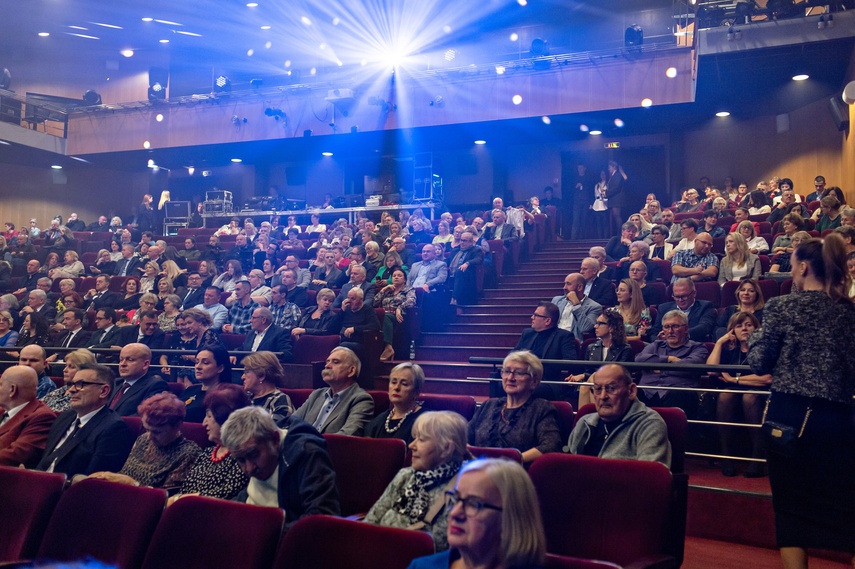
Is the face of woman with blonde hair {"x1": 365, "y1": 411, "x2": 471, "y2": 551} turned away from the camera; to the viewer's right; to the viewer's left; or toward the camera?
to the viewer's left

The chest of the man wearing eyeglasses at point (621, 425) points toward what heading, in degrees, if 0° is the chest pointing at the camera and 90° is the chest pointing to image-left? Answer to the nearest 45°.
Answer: approximately 45°

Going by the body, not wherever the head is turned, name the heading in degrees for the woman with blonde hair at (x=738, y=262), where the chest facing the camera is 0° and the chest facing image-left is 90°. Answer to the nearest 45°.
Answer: approximately 45°

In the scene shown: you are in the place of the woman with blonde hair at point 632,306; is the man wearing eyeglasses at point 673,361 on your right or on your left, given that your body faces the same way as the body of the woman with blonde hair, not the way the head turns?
on your left

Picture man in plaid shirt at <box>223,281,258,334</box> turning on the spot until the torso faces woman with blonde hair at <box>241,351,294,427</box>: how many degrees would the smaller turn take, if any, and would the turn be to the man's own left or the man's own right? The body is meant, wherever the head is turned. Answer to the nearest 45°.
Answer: approximately 45° to the man's own left

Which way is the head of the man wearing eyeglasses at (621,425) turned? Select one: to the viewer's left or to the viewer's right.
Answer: to the viewer's left

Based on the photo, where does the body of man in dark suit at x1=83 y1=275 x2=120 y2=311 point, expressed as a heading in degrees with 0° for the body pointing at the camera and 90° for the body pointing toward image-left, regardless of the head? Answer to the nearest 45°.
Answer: approximately 45°

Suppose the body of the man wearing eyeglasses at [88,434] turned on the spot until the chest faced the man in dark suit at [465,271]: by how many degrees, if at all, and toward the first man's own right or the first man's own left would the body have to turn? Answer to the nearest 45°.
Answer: approximately 180°

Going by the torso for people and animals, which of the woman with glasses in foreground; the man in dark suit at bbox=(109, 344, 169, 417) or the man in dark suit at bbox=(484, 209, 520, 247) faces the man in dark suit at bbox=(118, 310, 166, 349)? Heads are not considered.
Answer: the man in dark suit at bbox=(484, 209, 520, 247)

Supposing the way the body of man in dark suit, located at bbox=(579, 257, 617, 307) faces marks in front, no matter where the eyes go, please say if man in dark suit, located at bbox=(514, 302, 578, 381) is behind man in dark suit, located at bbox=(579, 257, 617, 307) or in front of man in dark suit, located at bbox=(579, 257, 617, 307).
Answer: in front

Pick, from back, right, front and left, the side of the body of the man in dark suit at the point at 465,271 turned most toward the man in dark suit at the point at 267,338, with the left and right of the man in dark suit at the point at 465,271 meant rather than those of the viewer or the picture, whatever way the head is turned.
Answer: front

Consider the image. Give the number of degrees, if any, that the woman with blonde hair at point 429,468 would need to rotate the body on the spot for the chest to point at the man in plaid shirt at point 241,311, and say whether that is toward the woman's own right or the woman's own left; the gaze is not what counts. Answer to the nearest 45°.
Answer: approximately 90° to the woman's own right

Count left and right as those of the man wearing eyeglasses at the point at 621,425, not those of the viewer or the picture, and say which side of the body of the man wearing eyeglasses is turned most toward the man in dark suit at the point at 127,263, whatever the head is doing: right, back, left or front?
right
